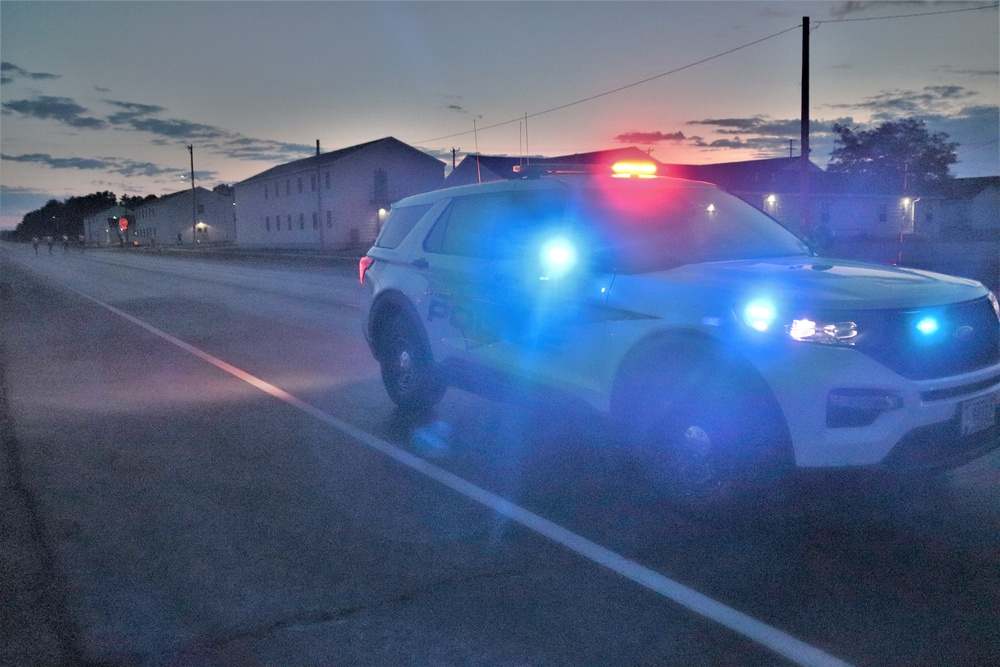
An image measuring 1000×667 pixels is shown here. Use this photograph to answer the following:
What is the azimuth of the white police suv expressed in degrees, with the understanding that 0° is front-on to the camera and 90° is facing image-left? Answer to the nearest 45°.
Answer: approximately 315°
